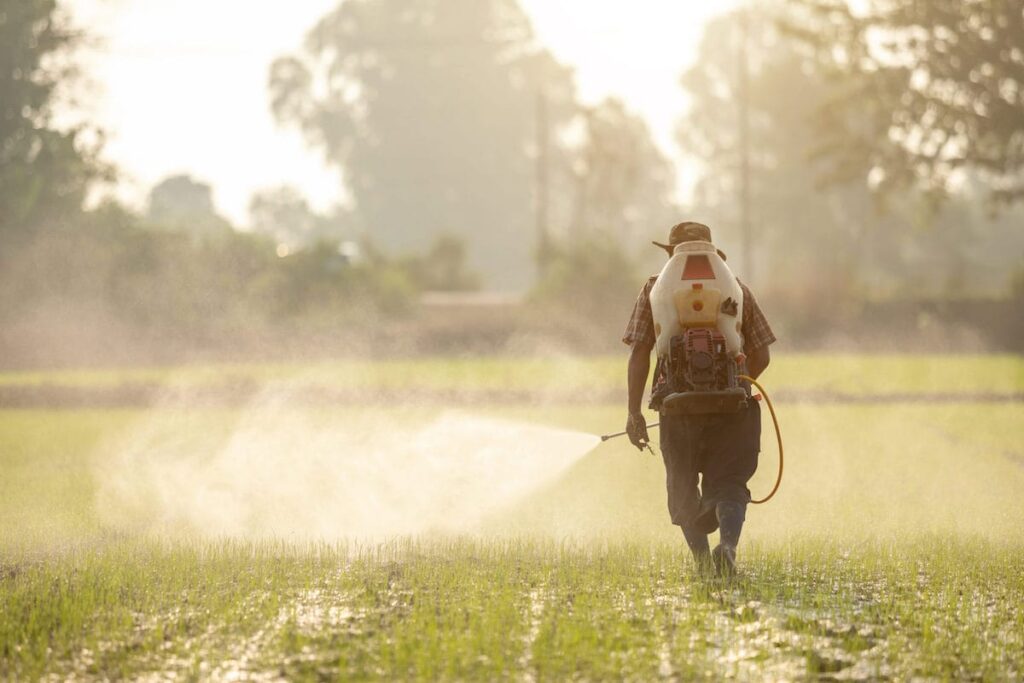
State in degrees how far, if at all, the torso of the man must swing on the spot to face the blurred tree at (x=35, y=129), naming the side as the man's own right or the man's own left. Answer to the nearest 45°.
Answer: approximately 45° to the man's own left

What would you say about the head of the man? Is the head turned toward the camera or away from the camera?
away from the camera

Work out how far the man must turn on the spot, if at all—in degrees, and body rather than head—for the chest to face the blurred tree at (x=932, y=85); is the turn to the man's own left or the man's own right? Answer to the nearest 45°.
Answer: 0° — they already face it

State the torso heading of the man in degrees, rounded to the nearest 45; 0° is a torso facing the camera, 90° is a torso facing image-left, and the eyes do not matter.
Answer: approximately 180°
